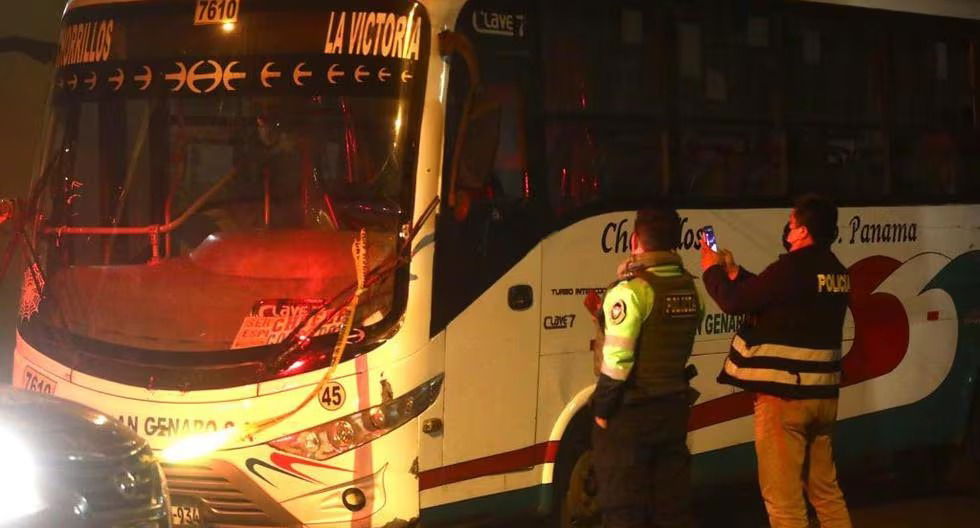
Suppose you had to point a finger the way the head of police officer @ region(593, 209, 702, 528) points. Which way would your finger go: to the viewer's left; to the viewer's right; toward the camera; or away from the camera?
away from the camera

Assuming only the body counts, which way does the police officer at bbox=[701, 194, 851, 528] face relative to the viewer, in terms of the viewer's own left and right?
facing away from the viewer and to the left of the viewer

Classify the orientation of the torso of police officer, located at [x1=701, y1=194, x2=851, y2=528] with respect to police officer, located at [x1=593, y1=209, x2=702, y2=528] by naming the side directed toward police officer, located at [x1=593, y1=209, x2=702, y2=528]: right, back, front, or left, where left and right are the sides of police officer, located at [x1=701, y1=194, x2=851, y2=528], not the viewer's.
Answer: left

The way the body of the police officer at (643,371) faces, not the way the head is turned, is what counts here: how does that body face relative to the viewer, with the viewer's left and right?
facing away from the viewer and to the left of the viewer

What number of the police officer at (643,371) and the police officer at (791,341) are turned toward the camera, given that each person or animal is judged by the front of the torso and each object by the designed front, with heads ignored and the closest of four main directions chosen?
0

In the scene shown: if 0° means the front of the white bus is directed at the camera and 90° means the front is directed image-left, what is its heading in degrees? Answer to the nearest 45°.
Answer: approximately 45°

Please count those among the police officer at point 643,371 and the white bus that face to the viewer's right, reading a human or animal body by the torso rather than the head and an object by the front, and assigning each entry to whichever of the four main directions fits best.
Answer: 0

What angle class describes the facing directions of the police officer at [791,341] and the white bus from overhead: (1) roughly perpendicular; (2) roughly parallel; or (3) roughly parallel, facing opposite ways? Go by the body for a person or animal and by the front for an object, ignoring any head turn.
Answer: roughly perpendicular
